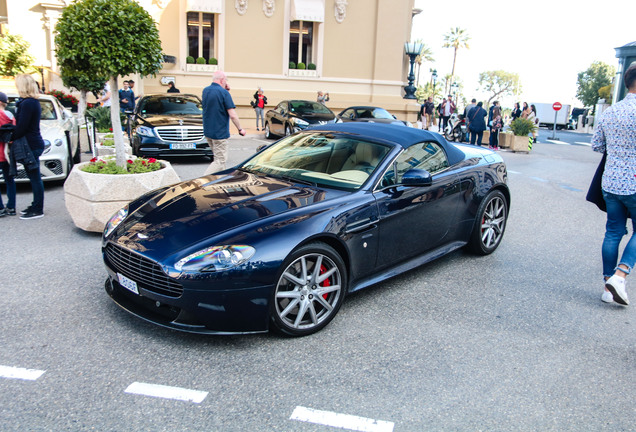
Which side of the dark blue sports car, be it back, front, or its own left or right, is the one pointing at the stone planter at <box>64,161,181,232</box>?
right

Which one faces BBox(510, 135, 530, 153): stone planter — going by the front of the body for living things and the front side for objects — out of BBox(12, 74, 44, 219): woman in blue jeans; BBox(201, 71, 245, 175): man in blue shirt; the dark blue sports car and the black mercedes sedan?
the man in blue shirt

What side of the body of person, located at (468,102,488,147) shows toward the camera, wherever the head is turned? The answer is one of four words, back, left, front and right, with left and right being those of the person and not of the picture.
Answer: back

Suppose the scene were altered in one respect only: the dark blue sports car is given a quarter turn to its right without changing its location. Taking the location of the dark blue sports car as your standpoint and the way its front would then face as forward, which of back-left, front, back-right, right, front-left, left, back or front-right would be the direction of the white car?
front

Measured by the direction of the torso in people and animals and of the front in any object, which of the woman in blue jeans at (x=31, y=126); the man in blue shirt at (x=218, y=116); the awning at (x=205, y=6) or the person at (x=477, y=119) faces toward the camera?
the awning

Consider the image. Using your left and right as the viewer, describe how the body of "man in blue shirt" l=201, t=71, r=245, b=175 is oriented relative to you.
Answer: facing away from the viewer and to the right of the viewer

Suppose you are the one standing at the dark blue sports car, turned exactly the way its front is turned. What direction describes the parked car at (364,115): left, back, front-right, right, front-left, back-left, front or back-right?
back-right

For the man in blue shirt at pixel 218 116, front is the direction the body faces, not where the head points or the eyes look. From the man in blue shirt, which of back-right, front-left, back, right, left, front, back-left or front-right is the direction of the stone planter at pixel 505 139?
front

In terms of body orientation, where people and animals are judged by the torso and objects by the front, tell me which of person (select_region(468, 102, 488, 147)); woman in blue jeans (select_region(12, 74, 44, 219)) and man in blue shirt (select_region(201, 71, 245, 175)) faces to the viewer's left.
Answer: the woman in blue jeans

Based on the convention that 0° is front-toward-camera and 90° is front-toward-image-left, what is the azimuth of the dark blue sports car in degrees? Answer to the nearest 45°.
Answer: approximately 45°

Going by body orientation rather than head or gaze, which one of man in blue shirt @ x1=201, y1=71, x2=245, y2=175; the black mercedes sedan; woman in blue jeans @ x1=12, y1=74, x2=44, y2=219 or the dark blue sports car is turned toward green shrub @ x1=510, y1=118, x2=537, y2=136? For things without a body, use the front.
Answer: the man in blue shirt

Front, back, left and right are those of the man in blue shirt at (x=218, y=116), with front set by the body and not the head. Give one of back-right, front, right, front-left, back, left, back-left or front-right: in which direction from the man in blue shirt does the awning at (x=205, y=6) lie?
front-left

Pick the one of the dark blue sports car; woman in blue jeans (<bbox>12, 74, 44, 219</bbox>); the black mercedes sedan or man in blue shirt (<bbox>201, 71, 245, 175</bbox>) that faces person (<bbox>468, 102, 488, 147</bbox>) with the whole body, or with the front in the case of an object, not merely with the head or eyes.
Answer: the man in blue shirt

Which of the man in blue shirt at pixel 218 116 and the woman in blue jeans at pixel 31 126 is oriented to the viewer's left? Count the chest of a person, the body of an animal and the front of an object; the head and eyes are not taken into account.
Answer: the woman in blue jeans

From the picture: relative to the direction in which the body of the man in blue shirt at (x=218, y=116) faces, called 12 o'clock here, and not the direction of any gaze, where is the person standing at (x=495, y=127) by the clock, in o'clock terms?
The person standing is roughly at 12 o'clock from the man in blue shirt.
